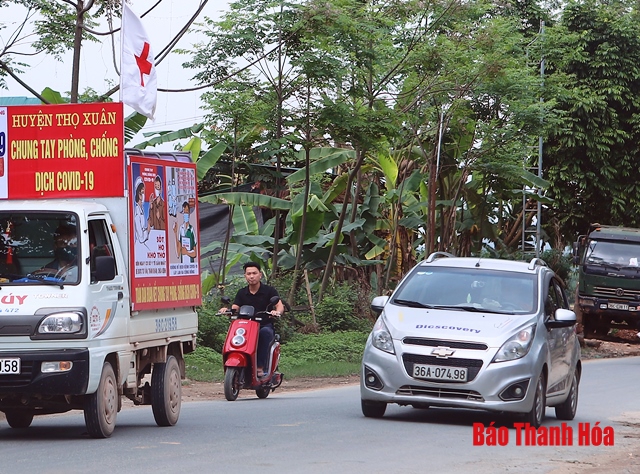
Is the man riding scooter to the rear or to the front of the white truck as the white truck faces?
to the rear

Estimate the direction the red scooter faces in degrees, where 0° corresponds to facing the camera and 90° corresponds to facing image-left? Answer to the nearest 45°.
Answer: approximately 45°

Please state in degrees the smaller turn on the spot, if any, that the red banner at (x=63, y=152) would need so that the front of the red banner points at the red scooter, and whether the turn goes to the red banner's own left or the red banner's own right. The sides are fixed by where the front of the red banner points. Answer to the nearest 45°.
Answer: approximately 135° to the red banner's own left

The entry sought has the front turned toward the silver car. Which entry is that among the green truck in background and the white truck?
the green truck in background

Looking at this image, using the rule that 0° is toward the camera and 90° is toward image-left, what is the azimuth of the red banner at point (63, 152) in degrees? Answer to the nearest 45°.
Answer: approximately 0°

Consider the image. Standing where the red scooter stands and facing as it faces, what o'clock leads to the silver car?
The silver car is roughly at 9 o'clock from the red scooter.

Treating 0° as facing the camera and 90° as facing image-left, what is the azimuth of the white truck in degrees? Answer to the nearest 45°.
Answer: approximately 45°

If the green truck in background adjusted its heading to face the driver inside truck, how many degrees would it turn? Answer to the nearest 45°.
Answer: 0° — it already faces them
